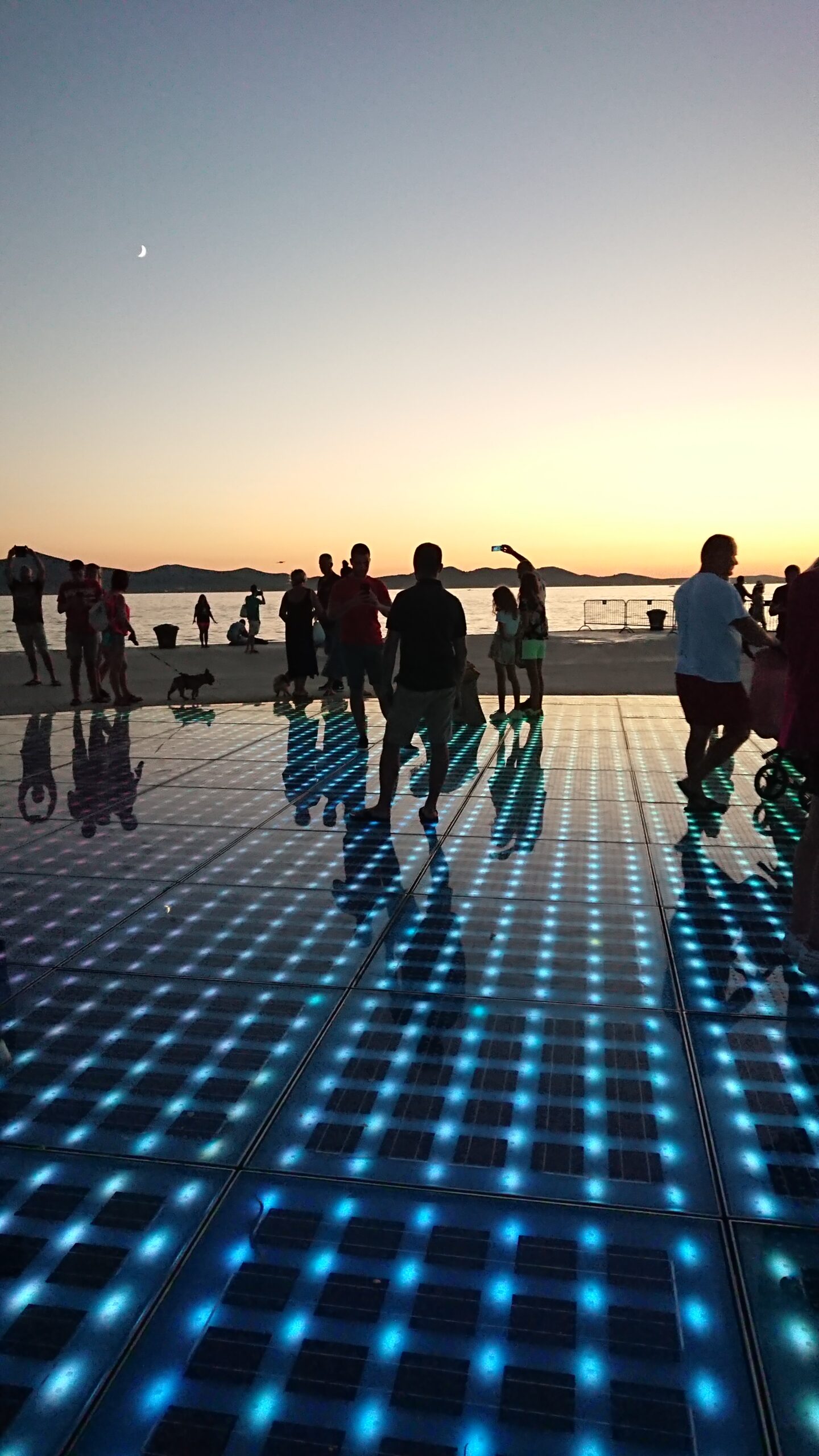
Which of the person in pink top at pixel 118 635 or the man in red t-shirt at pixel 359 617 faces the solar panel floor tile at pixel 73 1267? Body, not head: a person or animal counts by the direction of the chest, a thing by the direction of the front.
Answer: the man in red t-shirt

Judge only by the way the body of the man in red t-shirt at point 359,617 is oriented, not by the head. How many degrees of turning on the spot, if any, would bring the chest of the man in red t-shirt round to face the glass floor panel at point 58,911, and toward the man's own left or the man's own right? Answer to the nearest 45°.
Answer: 0° — they already face it

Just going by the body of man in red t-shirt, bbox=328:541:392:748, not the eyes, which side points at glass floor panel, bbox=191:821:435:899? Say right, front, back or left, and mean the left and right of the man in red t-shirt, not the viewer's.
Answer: front

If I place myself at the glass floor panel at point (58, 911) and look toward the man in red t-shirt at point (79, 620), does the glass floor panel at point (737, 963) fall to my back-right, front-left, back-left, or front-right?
back-right

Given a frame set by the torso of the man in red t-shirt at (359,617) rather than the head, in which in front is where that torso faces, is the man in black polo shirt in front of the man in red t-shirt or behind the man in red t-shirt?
in front

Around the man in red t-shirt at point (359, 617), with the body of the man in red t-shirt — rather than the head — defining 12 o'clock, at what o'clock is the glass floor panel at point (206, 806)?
The glass floor panel is roughly at 1 o'clock from the man in red t-shirt.

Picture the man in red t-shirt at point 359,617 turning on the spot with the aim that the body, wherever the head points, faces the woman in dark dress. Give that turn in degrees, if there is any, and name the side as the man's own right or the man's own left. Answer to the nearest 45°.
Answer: approximately 180°

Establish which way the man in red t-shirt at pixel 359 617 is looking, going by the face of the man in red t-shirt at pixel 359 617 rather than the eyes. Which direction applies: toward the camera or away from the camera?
toward the camera

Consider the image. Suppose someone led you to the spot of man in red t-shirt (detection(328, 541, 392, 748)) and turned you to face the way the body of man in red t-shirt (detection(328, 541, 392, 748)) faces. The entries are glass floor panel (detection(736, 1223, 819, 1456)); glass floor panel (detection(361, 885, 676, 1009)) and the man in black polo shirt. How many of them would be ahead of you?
3

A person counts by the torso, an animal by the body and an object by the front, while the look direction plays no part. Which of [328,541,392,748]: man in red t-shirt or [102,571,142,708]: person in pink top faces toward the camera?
the man in red t-shirt

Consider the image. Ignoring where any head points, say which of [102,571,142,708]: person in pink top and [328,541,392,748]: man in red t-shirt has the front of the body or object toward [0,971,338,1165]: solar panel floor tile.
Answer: the man in red t-shirt

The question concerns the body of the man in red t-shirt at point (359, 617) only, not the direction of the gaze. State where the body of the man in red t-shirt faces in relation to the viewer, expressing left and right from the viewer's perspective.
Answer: facing the viewer
